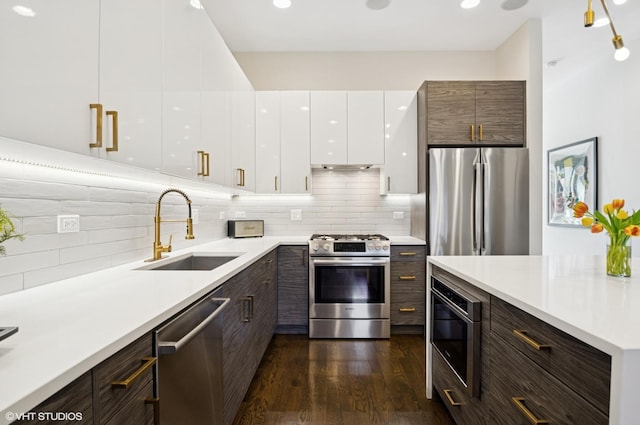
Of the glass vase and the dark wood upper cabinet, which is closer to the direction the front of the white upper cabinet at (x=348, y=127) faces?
the glass vase

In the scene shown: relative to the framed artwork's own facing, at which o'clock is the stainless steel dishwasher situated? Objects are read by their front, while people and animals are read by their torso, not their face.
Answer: The stainless steel dishwasher is roughly at 11 o'clock from the framed artwork.

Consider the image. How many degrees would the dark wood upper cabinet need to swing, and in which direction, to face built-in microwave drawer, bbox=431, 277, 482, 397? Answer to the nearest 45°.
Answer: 0° — it already faces it

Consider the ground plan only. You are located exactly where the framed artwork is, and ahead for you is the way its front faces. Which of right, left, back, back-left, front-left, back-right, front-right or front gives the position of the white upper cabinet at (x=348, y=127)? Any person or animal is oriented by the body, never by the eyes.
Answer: front

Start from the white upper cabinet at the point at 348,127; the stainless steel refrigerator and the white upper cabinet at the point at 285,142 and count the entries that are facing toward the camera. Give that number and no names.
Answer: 3

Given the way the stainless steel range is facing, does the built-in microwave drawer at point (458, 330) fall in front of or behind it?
in front

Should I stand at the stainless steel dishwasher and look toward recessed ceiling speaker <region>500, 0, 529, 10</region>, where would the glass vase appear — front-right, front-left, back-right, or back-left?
front-right

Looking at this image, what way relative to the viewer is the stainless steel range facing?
toward the camera

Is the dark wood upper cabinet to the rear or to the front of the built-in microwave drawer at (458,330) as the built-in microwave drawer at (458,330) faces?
to the rear

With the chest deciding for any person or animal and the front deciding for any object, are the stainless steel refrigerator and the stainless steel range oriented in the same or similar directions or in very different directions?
same or similar directions

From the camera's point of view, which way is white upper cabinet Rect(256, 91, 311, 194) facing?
toward the camera

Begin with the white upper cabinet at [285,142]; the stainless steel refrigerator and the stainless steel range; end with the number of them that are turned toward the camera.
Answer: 3

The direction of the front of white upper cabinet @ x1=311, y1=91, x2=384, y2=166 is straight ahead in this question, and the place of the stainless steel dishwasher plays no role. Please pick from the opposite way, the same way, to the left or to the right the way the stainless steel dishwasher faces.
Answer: to the left

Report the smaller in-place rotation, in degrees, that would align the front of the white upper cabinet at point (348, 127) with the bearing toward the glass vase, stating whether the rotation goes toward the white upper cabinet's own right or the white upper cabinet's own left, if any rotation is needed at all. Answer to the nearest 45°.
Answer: approximately 45° to the white upper cabinet's own left

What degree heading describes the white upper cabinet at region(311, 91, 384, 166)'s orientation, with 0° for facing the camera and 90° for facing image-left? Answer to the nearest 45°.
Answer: approximately 0°

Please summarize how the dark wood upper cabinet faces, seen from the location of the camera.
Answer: facing the viewer

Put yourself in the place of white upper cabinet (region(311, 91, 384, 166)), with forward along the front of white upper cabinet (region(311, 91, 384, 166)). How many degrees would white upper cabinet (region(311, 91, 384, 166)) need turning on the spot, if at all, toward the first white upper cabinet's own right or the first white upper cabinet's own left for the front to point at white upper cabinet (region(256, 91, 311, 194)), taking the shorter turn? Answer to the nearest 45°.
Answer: approximately 90° to the first white upper cabinet's own right
